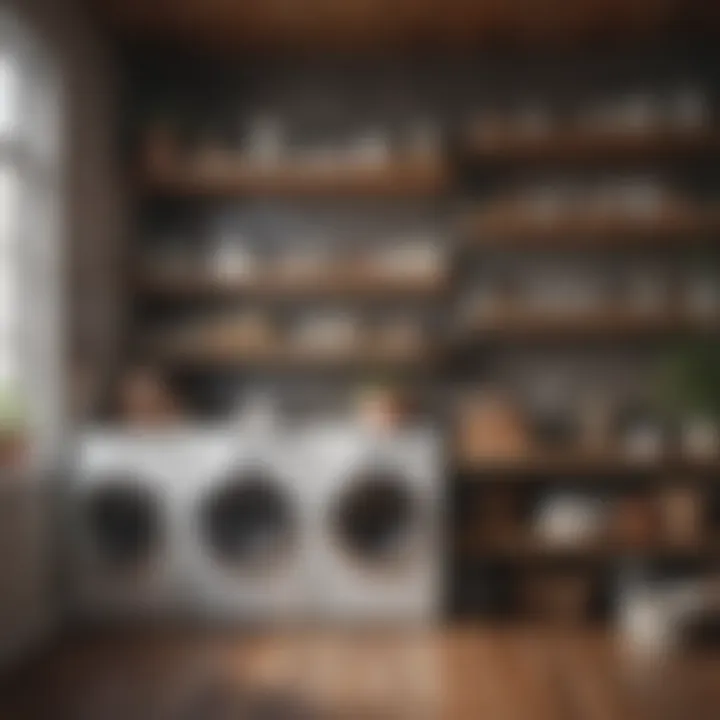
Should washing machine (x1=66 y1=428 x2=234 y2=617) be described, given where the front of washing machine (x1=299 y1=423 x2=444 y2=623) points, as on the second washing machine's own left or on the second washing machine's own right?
on the second washing machine's own right

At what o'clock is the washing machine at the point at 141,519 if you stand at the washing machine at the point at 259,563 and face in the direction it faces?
the washing machine at the point at 141,519 is roughly at 3 o'clock from the washing machine at the point at 259,563.

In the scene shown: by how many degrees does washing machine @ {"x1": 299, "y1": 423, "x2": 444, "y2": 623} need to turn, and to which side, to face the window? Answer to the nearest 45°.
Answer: approximately 90° to its right

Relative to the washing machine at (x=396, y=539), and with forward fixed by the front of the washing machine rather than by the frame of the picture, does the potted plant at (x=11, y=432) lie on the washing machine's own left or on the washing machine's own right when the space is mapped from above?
on the washing machine's own right

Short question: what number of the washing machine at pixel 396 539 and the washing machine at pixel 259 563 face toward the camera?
2

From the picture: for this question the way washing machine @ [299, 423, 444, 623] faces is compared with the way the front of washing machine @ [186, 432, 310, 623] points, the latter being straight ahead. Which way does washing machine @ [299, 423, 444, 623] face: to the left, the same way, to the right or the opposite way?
the same way

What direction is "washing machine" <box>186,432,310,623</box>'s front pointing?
toward the camera

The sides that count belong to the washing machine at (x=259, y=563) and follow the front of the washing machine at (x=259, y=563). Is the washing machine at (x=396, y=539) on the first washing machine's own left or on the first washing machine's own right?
on the first washing machine's own left

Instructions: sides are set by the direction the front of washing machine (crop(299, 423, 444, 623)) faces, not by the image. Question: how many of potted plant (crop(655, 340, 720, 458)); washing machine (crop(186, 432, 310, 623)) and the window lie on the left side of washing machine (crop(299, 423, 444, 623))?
1

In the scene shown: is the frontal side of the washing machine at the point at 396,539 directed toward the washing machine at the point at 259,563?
no

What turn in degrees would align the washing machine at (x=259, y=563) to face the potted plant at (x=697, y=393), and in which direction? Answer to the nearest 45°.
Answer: approximately 90° to its left

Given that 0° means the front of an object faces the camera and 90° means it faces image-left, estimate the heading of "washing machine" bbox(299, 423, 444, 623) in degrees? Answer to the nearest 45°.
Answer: approximately 0°

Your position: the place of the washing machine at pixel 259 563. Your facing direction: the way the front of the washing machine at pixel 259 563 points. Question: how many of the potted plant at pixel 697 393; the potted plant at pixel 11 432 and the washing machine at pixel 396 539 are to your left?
2
